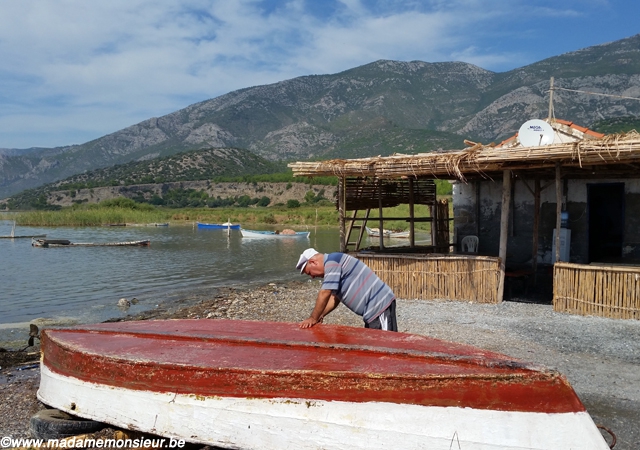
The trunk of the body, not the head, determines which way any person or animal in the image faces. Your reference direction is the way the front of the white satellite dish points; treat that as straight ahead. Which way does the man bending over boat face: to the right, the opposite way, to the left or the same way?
to the right

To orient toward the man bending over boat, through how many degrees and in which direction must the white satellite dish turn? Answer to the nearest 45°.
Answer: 0° — it already faces them

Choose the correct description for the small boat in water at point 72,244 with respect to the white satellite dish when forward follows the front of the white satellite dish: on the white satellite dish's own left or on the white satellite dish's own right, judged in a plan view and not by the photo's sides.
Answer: on the white satellite dish's own right

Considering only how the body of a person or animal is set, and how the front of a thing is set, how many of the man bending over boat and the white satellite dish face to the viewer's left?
1

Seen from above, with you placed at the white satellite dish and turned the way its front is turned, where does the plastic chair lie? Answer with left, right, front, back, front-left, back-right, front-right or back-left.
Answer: back-right

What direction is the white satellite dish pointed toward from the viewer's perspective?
toward the camera

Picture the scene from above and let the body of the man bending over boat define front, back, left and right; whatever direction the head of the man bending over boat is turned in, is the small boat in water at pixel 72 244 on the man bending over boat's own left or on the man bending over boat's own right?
on the man bending over boat's own right

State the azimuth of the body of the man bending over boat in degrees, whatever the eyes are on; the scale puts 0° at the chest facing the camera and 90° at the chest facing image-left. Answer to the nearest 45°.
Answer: approximately 90°
